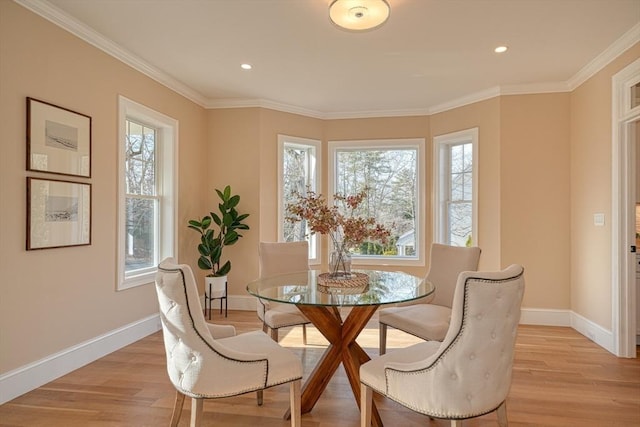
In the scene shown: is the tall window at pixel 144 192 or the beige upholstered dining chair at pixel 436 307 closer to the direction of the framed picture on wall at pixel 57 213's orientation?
the beige upholstered dining chair

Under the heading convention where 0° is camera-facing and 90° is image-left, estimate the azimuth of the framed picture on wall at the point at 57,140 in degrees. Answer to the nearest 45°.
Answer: approximately 315°

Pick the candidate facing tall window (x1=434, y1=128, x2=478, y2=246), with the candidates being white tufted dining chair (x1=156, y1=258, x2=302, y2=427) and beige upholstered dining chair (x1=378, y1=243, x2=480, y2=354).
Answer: white tufted dining chair (x1=156, y1=258, x2=302, y2=427)

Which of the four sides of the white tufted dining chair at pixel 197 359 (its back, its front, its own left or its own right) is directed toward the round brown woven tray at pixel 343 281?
front

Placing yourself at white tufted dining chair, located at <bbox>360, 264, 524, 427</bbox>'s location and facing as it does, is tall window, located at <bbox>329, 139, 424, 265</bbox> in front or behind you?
in front

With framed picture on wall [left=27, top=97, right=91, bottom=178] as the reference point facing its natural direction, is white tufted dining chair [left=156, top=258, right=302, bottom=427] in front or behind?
in front

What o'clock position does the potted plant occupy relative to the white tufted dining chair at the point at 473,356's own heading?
The potted plant is roughly at 12 o'clock from the white tufted dining chair.

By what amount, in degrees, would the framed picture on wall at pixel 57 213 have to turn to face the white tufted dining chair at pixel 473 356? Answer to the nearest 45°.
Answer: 0° — it already faces it

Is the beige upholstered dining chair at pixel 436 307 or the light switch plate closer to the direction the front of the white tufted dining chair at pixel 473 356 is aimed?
the beige upholstered dining chair

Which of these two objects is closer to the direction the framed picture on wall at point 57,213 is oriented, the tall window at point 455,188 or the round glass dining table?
the round glass dining table

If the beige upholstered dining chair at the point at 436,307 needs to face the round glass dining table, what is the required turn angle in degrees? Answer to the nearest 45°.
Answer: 0° — it already faces it

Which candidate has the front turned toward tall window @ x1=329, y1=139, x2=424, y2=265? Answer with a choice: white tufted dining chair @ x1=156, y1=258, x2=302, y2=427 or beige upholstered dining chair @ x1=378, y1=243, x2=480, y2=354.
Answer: white tufted dining chair @ x1=156, y1=258, x2=302, y2=427
